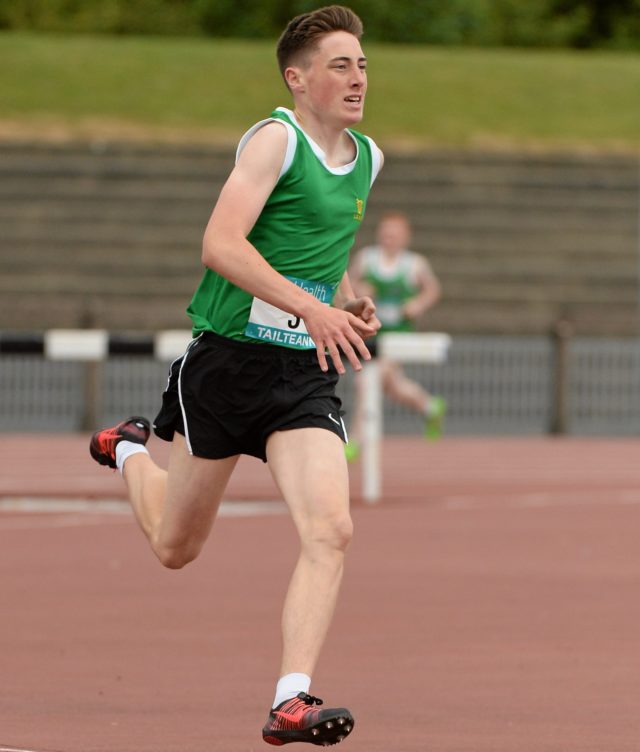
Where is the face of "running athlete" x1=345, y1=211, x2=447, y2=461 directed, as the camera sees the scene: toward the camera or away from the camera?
toward the camera

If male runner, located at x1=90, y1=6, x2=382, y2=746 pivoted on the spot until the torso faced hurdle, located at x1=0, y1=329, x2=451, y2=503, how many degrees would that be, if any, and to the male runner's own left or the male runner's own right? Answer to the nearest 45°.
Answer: approximately 135° to the male runner's own left

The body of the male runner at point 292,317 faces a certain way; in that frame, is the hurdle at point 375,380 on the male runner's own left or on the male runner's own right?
on the male runner's own left

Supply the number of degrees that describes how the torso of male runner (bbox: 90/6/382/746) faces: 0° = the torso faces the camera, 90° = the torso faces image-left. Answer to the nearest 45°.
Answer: approximately 315°

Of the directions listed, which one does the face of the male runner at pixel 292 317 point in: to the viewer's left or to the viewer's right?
to the viewer's right

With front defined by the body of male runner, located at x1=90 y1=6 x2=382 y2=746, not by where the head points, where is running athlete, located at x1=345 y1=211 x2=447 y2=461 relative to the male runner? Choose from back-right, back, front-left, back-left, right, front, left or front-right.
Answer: back-left
